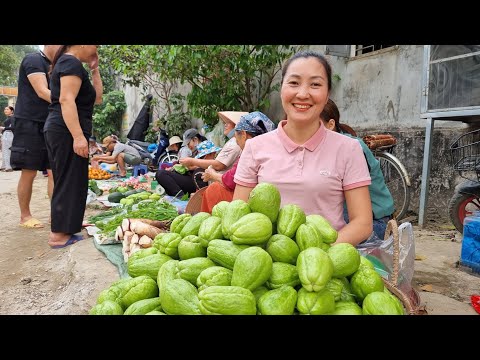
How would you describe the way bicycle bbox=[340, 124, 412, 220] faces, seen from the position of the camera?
facing away from the viewer and to the left of the viewer

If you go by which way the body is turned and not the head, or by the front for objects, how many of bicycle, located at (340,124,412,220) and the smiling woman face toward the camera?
1

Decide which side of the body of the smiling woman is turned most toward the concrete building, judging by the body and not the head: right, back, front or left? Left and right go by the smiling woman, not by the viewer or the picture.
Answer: back

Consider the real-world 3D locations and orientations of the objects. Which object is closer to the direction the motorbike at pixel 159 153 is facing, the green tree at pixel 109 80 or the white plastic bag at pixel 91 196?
the white plastic bag

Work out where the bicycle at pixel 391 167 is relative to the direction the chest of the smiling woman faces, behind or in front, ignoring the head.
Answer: behind

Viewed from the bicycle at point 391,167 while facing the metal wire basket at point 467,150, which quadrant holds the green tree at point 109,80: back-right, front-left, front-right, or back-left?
back-left
